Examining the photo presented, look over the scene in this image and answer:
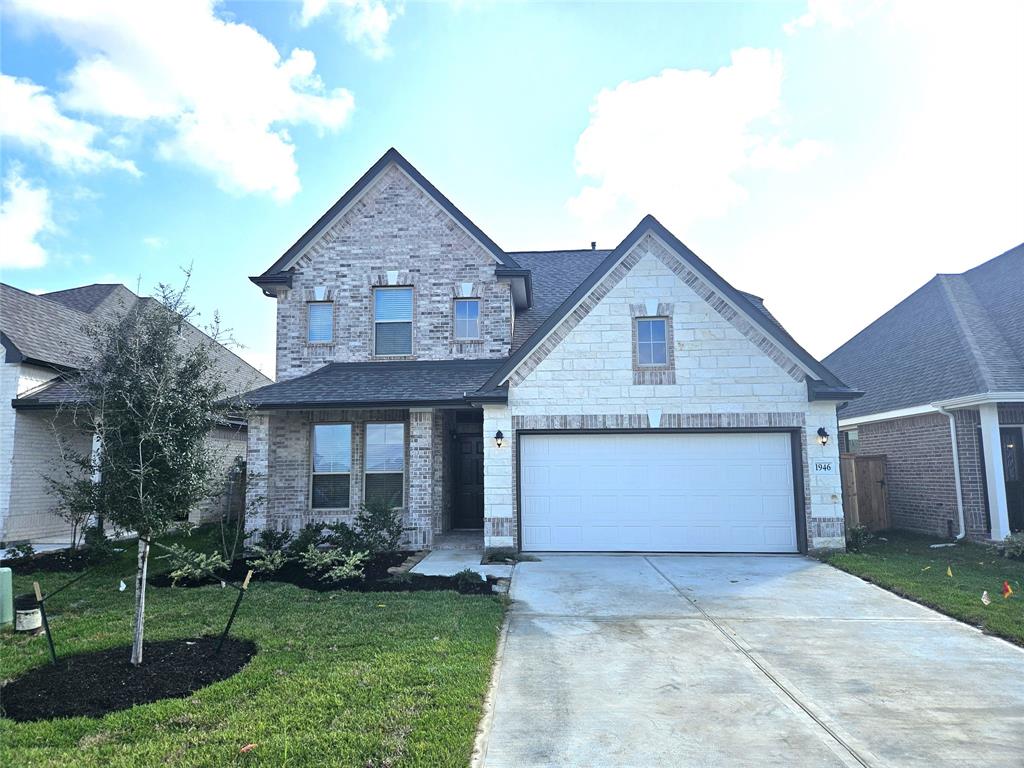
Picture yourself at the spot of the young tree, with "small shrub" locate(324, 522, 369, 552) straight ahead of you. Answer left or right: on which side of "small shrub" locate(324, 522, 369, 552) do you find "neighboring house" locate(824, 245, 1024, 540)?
right

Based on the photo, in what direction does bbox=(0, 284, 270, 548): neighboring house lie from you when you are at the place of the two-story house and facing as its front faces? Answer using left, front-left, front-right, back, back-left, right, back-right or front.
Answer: right

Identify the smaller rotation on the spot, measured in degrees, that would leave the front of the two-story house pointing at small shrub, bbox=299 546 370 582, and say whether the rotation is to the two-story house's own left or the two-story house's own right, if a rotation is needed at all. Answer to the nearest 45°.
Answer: approximately 45° to the two-story house's own right

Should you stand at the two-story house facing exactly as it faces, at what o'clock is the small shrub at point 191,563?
The small shrub is roughly at 2 o'clock from the two-story house.

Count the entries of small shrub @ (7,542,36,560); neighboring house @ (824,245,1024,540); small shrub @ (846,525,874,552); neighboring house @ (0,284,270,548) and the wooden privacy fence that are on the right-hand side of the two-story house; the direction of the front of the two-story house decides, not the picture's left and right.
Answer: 2

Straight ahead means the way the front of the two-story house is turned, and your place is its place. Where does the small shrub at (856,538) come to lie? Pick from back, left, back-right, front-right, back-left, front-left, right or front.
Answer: left

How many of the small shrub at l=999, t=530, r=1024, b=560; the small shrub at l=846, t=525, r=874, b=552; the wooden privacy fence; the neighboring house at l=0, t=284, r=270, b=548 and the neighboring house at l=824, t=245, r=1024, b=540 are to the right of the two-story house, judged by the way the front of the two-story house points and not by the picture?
1

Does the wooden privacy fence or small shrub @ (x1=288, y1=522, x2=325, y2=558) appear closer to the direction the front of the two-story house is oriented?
the small shrub

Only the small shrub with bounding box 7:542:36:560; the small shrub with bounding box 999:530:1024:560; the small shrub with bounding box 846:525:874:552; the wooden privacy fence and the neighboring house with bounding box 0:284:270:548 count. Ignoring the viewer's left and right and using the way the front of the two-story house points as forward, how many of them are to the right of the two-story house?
2

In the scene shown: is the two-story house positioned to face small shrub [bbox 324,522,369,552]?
no

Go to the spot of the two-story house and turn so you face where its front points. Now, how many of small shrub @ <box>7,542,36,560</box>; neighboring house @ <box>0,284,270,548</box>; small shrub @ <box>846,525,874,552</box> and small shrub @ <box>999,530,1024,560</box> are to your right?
2

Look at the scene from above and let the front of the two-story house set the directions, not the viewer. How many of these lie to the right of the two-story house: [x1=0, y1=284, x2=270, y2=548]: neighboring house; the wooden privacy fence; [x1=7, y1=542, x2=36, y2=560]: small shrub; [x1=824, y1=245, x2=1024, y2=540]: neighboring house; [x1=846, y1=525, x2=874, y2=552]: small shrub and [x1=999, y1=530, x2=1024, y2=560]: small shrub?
2

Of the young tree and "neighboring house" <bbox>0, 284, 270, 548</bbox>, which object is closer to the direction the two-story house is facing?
the young tree

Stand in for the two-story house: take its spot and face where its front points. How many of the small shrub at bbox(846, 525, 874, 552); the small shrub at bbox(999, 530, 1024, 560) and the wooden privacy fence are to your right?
0

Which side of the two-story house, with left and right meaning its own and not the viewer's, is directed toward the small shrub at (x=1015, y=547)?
left

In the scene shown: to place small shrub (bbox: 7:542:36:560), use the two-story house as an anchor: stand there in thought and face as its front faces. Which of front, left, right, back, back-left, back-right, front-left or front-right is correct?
right

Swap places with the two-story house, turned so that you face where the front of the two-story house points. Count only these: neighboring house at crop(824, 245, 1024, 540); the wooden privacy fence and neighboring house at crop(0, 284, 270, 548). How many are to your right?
1

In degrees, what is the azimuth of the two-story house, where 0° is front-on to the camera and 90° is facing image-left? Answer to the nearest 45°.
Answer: approximately 0°

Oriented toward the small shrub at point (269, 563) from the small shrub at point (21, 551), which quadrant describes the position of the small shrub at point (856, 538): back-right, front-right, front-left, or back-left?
front-left
